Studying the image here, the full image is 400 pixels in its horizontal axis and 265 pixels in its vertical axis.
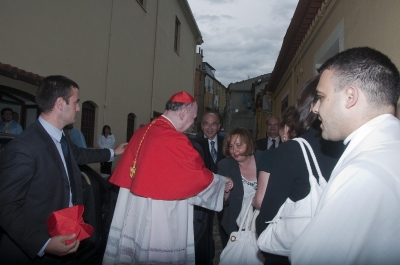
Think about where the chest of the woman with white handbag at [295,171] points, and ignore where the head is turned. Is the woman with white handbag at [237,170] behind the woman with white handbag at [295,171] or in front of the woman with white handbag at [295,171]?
in front

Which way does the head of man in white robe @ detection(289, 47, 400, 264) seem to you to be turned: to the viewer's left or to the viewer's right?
to the viewer's left

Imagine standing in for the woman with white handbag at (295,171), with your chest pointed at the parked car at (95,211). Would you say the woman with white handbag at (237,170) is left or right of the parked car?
right

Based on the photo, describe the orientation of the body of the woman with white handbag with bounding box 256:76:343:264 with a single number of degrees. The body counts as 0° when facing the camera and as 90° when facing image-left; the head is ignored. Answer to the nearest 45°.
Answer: approximately 135°

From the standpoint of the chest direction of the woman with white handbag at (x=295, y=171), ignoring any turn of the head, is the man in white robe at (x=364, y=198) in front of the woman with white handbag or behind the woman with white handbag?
behind

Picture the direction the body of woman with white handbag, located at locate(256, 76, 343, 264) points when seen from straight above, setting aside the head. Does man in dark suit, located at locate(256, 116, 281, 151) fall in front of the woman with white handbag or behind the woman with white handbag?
in front

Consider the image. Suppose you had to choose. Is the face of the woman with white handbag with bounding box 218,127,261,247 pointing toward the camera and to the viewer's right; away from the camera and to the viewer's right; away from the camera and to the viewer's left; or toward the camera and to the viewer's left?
toward the camera and to the viewer's left
